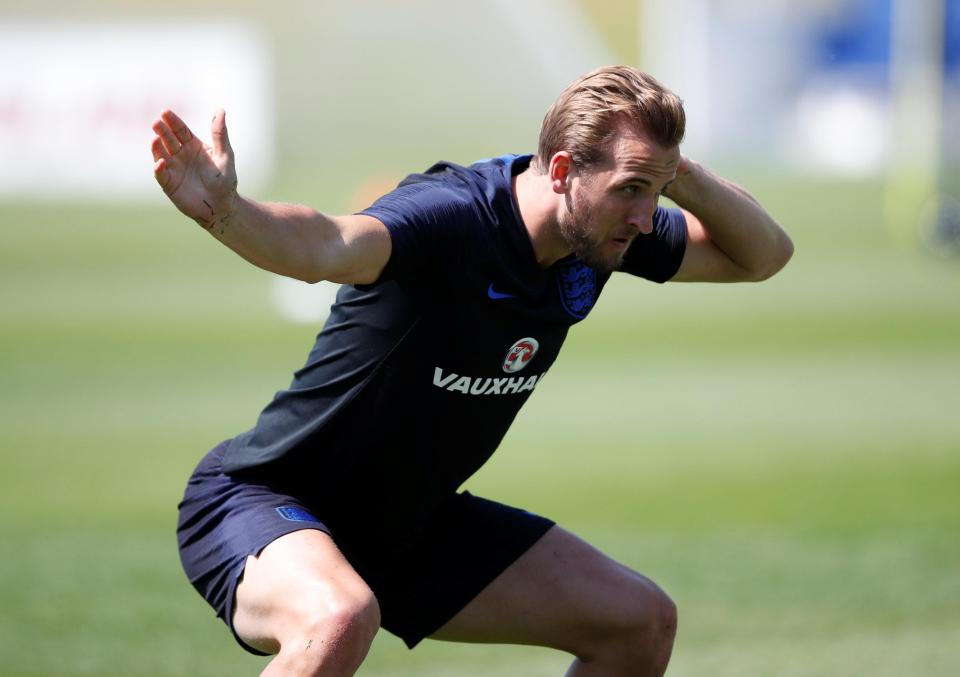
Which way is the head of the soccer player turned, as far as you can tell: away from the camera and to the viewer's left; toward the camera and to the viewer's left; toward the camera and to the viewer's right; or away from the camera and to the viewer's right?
toward the camera and to the viewer's right

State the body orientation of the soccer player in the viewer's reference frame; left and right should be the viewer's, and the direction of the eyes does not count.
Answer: facing the viewer and to the right of the viewer
